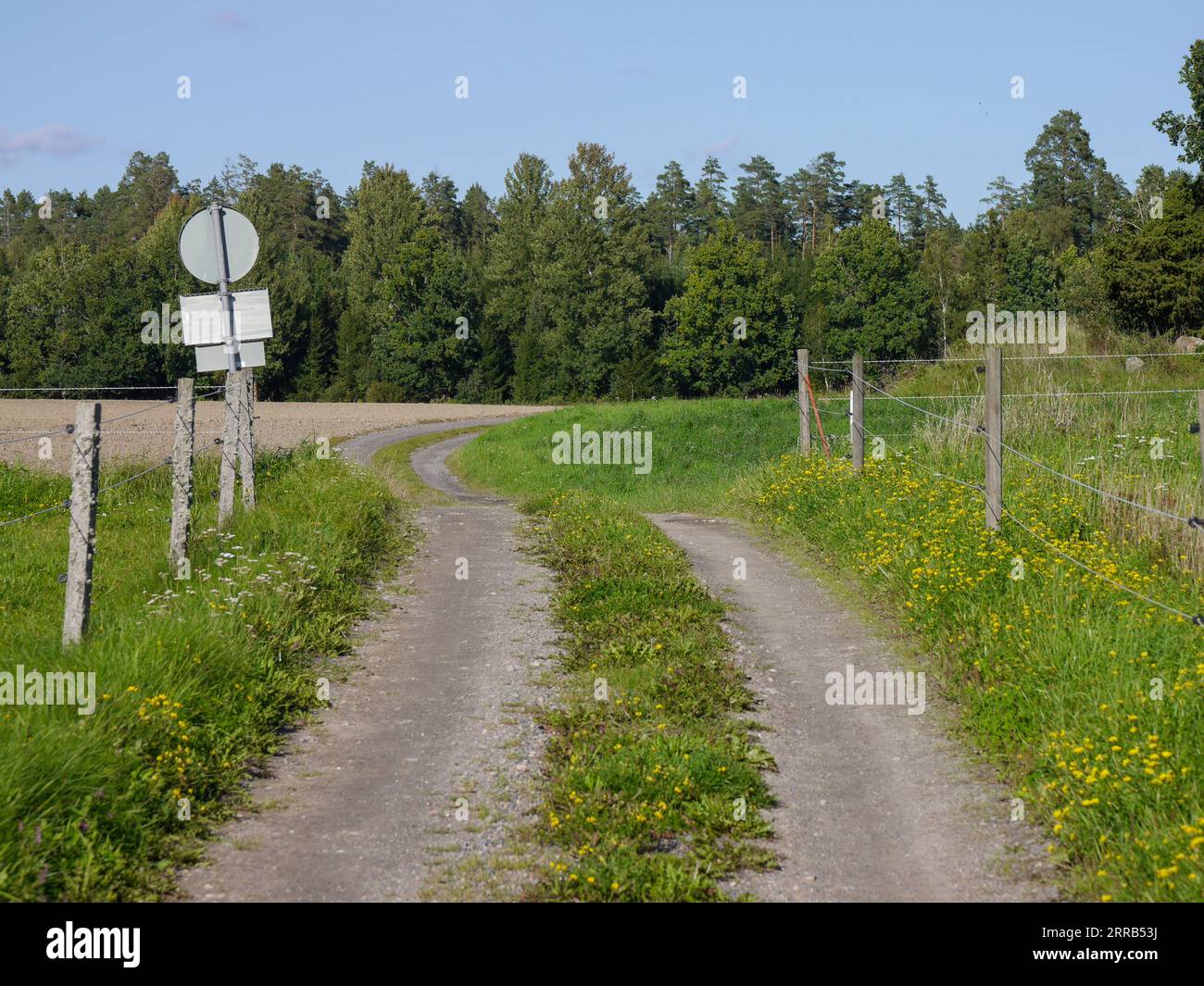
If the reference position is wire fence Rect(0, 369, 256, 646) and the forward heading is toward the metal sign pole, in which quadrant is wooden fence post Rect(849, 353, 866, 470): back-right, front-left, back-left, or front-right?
front-right

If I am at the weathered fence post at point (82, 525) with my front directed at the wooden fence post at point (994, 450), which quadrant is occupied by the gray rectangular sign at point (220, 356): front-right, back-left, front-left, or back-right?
front-left

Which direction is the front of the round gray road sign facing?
away from the camera

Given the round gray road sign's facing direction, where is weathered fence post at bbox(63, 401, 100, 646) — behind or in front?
behind

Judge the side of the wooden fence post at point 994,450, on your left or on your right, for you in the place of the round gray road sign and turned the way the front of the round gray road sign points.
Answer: on your right
